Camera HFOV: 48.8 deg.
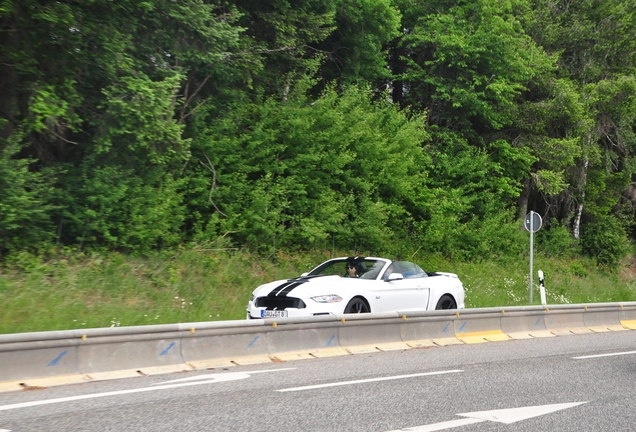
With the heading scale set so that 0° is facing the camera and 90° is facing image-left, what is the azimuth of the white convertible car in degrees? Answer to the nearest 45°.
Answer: approximately 45°

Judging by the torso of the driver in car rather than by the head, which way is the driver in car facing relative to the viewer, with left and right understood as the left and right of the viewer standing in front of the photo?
facing the viewer and to the left of the viewer

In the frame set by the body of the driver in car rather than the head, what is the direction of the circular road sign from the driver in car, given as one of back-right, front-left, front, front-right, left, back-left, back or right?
back

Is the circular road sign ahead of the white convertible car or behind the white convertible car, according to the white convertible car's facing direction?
behind

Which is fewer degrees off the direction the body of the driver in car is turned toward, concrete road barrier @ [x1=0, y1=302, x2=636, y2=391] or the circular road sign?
the concrete road barrier
